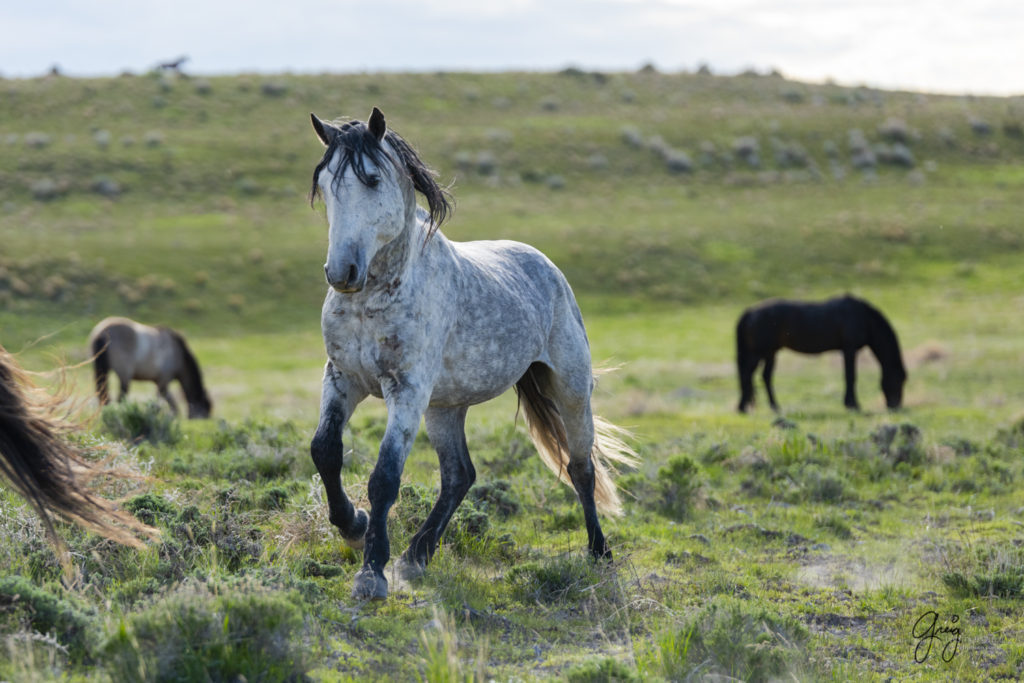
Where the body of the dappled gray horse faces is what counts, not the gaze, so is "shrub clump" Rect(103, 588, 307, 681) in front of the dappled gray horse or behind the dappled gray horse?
in front

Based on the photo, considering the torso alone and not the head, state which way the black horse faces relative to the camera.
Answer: to the viewer's right

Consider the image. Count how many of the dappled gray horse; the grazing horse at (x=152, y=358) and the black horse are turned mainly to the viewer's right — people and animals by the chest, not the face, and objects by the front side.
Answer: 2

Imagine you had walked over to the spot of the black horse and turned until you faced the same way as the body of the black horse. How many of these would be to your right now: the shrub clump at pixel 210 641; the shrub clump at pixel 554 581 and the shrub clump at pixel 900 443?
3

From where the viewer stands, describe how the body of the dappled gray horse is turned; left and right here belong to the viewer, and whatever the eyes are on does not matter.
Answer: facing the viewer and to the left of the viewer

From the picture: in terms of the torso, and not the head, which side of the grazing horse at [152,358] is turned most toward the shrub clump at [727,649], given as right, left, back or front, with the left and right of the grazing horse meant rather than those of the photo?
right

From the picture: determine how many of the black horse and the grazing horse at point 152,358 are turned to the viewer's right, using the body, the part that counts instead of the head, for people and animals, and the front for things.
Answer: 2

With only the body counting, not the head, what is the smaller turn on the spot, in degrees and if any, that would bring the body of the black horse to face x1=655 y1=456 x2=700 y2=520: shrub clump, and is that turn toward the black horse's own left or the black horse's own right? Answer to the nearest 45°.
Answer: approximately 90° to the black horse's own right

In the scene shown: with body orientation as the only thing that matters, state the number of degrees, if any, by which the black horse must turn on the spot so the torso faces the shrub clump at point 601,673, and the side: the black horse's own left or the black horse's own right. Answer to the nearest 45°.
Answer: approximately 90° to the black horse's own right

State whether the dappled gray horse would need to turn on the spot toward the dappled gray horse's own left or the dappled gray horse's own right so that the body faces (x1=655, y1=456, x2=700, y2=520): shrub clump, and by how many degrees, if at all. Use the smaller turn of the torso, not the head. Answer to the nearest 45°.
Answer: approximately 180°

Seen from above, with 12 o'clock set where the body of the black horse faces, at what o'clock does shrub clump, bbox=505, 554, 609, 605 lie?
The shrub clump is roughly at 3 o'clock from the black horse.

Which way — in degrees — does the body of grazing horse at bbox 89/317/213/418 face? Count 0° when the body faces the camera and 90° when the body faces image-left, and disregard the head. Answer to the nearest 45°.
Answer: approximately 270°

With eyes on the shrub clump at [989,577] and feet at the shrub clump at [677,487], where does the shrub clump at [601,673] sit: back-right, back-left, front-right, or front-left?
front-right

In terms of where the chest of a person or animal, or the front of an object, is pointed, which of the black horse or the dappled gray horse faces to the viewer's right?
the black horse

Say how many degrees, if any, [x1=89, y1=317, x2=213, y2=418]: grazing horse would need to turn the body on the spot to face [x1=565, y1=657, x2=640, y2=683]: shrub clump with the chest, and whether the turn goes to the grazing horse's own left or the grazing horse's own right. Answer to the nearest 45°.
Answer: approximately 90° to the grazing horse's own right
